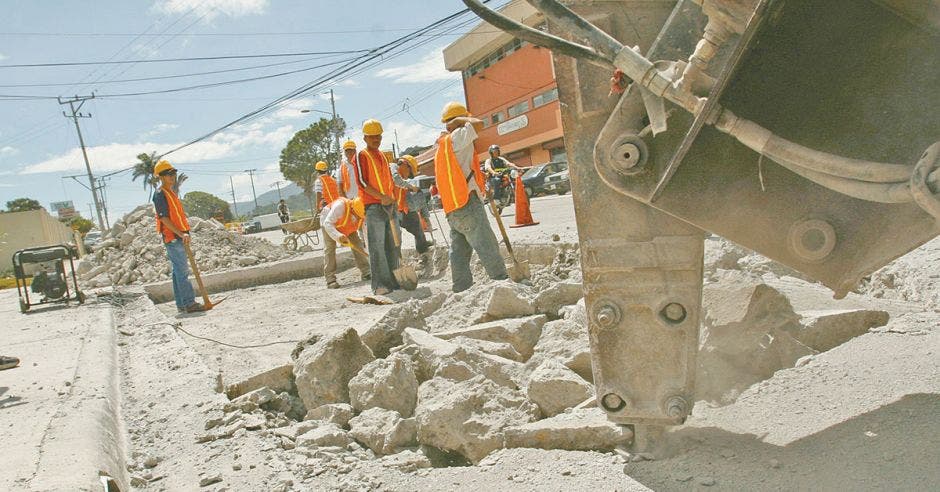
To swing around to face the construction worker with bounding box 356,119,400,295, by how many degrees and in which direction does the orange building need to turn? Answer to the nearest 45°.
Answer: approximately 45° to its left

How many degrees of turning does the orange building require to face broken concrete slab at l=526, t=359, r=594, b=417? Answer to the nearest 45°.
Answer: approximately 45° to its left

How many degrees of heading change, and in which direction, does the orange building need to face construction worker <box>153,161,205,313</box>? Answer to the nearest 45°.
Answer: approximately 45° to its left

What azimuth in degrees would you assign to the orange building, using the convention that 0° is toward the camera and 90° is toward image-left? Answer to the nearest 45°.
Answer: approximately 45°

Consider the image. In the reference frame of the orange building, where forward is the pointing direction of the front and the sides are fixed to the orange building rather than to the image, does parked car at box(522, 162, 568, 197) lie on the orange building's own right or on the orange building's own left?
on the orange building's own left

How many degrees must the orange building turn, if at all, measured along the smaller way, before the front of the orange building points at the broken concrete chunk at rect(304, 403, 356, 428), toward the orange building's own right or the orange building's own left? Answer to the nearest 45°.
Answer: approximately 45° to the orange building's own left

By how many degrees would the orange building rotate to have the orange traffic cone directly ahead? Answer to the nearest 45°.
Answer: approximately 45° to its left
